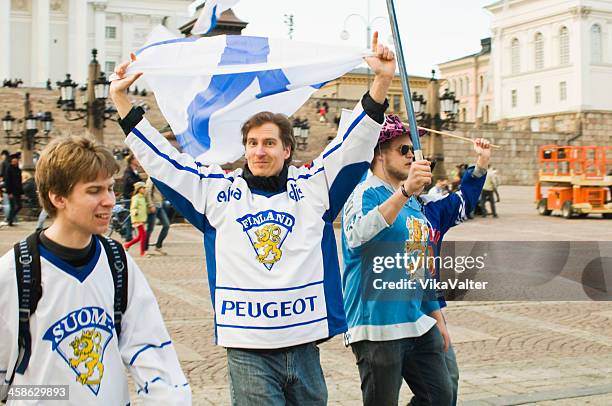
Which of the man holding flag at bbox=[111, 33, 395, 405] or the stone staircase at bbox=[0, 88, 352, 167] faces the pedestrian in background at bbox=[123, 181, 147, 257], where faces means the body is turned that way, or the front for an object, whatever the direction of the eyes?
the stone staircase

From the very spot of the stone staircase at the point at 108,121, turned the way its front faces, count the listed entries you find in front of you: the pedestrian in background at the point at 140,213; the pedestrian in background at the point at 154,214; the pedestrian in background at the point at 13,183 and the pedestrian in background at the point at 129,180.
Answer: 4

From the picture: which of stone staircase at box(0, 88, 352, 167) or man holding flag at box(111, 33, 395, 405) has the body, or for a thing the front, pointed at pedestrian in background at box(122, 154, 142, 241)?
the stone staircase

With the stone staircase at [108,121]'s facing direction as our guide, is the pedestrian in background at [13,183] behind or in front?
in front

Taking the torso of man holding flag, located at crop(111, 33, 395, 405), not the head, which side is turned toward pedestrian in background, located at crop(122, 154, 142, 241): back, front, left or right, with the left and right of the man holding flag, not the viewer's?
back

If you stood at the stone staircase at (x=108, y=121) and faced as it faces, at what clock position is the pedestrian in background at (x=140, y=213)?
The pedestrian in background is roughly at 12 o'clock from the stone staircase.

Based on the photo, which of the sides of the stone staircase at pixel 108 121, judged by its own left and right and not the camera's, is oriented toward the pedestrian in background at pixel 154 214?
front

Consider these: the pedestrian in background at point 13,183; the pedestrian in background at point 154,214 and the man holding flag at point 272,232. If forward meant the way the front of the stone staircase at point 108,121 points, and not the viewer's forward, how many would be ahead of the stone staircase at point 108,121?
3

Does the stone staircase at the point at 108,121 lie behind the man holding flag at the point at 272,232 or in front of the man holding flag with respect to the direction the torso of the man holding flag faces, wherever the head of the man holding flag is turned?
behind

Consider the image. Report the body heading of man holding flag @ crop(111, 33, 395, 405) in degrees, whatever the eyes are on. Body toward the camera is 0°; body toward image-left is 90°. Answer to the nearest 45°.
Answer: approximately 0°

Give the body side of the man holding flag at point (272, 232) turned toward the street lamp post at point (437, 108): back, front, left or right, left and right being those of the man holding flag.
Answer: back

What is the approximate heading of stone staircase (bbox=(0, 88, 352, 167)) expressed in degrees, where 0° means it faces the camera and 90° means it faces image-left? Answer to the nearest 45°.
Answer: approximately 0°
